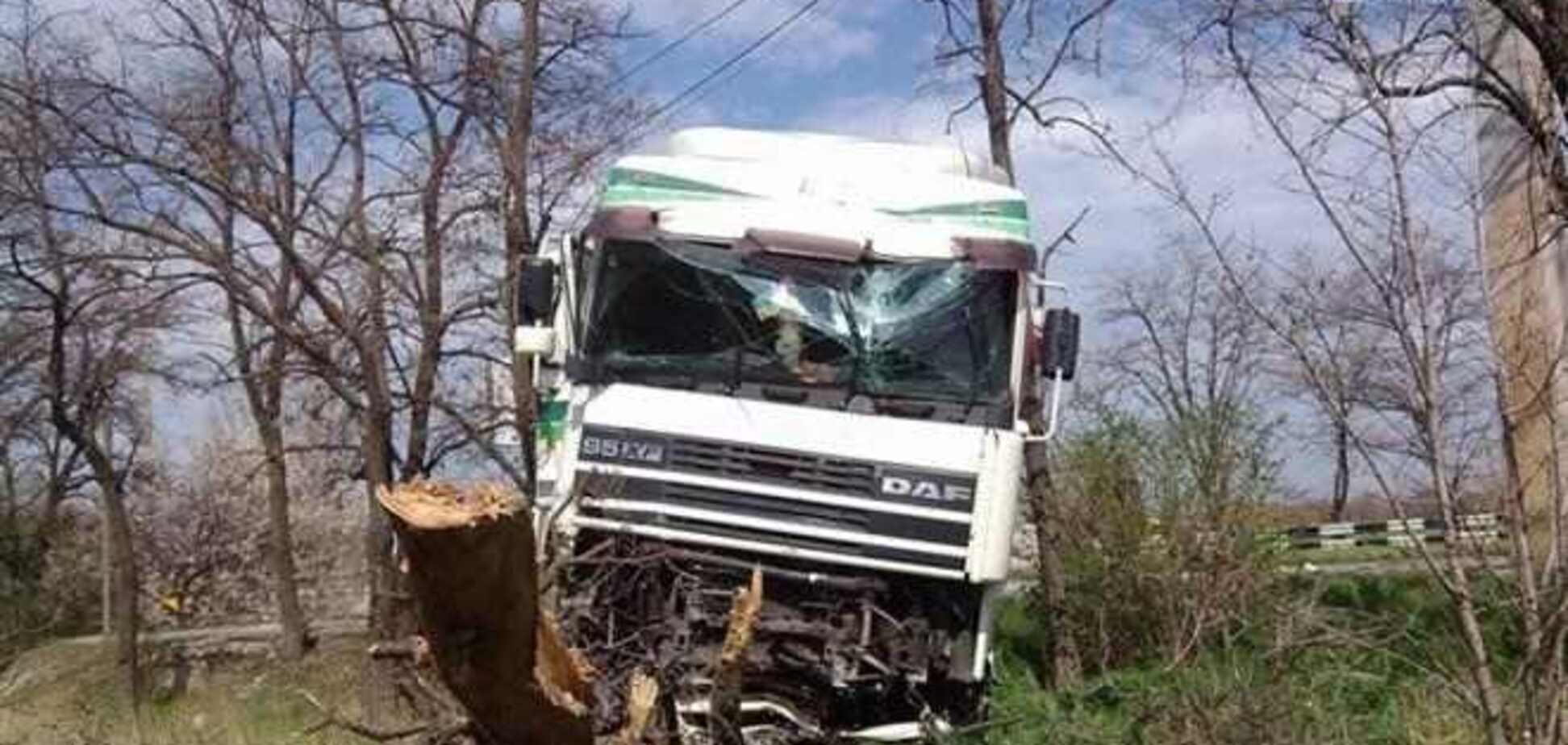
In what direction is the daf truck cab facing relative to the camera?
toward the camera

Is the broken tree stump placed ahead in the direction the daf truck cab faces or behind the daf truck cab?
ahead

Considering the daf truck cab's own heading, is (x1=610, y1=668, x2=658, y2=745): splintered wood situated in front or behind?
in front

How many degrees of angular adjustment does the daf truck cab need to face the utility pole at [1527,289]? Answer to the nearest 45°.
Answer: approximately 45° to its left

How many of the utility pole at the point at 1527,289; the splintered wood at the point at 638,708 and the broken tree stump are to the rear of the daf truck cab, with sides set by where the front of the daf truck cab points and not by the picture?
0
